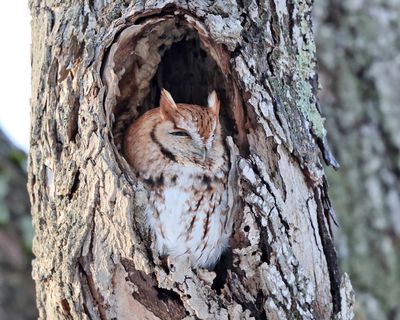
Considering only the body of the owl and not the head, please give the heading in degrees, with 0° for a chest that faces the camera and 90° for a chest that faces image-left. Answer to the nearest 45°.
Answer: approximately 315°
